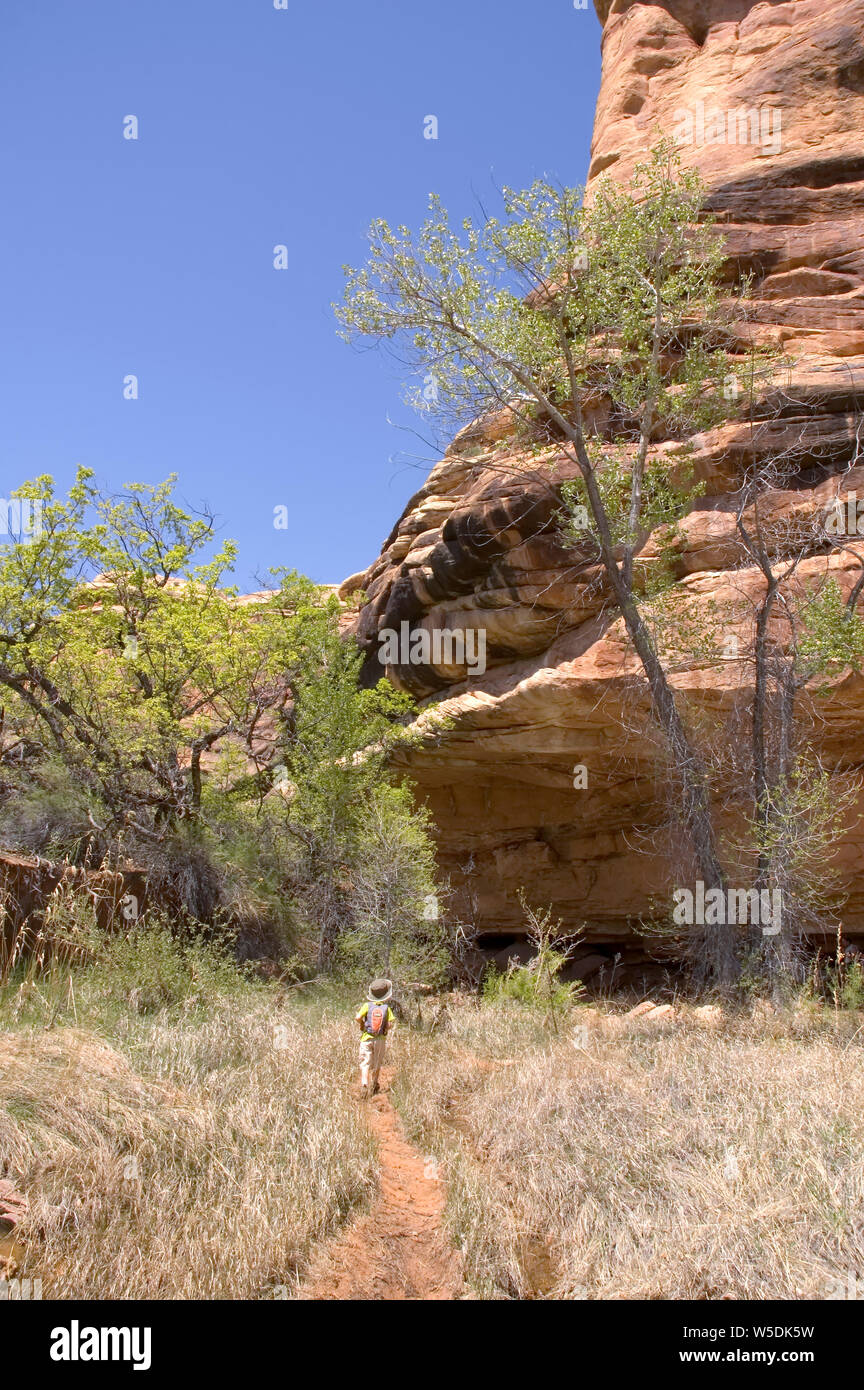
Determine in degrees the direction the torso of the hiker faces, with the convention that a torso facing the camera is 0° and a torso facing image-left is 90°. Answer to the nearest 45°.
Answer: approximately 180°
